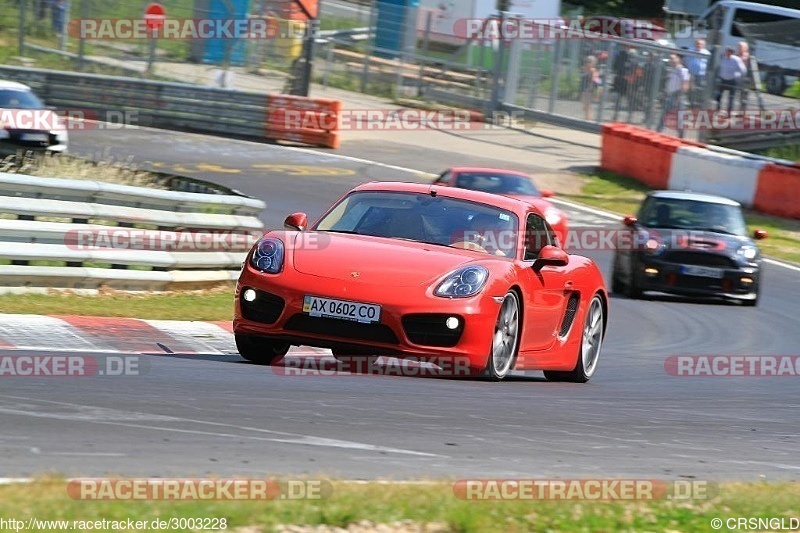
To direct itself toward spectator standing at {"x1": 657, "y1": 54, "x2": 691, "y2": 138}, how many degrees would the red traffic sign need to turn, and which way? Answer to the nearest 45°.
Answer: approximately 90° to its left

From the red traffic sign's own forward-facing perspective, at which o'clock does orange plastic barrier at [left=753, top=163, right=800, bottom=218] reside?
The orange plastic barrier is roughly at 10 o'clock from the red traffic sign.

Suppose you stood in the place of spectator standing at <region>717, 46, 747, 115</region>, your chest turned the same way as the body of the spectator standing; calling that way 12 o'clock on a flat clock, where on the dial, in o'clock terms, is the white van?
The white van is roughly at 7 o'clock from the spectator standing.

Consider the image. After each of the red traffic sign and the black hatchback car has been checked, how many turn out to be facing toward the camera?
2

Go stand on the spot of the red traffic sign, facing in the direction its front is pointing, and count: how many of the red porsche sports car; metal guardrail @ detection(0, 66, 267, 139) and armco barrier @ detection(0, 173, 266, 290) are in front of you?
3

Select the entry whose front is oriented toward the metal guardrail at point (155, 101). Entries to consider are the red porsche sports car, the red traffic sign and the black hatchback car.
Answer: the red traffic sign

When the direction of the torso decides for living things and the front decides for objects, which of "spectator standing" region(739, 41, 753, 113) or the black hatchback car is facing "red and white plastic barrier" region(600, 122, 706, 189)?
the spectator standing

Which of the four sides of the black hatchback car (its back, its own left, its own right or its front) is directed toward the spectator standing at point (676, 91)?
back

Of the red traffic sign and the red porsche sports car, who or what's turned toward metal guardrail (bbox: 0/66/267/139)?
the red traffic sign

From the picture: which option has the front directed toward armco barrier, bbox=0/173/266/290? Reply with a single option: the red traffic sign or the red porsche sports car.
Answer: the red traffic sign

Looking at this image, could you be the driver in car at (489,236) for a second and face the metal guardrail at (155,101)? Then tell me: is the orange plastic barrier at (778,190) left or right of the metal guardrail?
right

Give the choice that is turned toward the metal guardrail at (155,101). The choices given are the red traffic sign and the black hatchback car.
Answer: the red traffic sign
